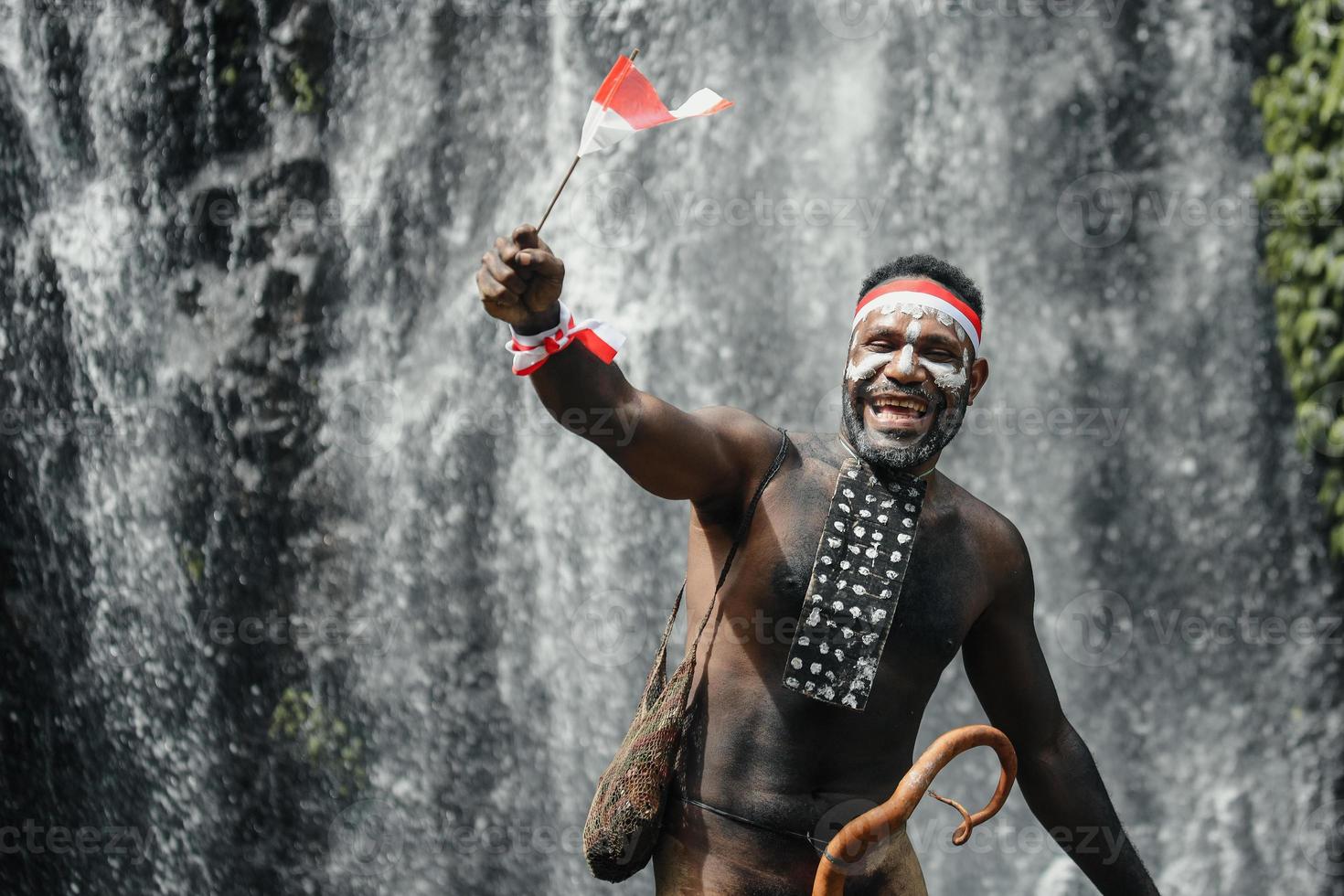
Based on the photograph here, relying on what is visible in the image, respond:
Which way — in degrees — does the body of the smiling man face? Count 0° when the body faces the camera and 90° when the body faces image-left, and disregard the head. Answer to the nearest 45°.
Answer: approximately 0°
